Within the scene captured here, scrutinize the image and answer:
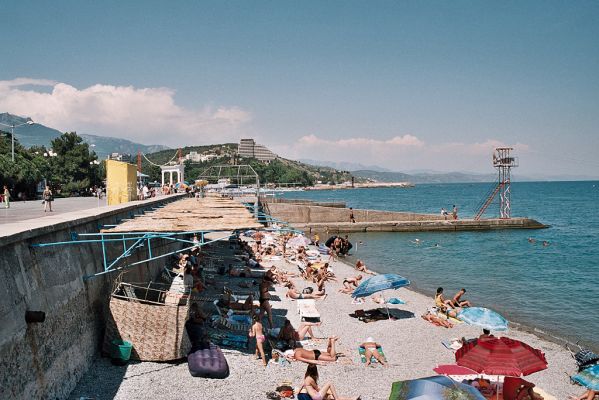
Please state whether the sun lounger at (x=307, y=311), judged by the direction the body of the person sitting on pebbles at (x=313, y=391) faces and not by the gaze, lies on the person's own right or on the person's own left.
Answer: on the person's own left

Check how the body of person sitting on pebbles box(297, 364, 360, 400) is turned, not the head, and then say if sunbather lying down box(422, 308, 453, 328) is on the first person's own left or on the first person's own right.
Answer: on the first person's own left

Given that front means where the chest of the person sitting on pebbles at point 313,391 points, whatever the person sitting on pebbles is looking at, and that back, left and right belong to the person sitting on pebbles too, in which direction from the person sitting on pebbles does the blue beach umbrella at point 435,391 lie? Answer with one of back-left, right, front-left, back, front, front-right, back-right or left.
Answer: front-right

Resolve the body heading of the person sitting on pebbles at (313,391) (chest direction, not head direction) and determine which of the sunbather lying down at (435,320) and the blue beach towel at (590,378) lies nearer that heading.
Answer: the blue beach towel
